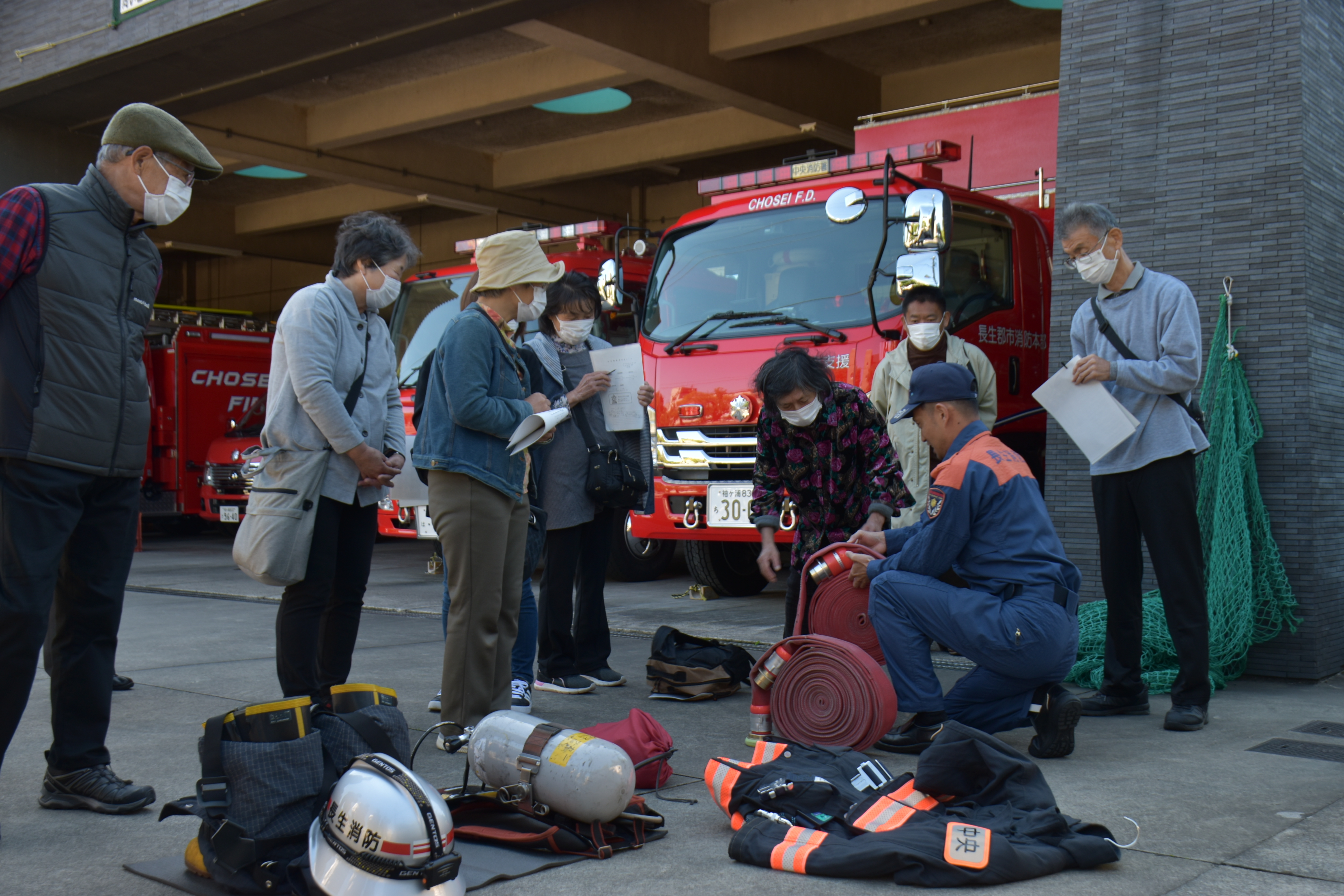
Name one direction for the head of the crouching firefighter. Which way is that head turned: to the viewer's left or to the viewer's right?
to the viewer's left

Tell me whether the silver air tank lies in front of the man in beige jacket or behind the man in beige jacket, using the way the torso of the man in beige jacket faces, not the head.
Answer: in front

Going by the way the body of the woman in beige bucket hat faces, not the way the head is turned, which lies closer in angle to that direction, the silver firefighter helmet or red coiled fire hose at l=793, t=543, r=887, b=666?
the red coiled fire hose

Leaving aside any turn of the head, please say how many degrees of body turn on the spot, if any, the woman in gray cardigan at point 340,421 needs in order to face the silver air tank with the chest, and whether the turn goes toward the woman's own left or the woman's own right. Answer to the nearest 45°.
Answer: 0° — they already face it

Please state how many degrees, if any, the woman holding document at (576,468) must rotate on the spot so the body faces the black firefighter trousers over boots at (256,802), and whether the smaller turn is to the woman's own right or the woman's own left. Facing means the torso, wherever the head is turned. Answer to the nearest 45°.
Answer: approximately 45° to the woman's own right

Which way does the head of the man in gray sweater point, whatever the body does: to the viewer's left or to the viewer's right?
to the viewer's left

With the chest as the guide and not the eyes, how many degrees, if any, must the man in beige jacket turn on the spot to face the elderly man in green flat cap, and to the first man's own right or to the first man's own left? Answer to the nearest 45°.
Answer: approximately 45° to the first man's own right

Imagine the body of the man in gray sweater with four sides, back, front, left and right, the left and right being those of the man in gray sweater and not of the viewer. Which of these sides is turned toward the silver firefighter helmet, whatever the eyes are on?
front

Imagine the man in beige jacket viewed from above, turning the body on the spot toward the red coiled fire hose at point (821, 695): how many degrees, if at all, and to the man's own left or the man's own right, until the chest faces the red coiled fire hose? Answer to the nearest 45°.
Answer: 0° — they already face it

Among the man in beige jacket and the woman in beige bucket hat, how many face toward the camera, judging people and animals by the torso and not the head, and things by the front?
1

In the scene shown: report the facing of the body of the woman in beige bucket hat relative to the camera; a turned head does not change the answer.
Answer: to the viewer's right

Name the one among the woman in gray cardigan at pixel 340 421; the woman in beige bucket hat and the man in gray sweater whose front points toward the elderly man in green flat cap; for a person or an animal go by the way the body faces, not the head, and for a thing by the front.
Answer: the man in gray sweater

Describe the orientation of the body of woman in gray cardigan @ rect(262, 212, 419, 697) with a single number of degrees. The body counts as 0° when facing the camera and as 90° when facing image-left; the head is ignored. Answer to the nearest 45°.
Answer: approximately 315°
